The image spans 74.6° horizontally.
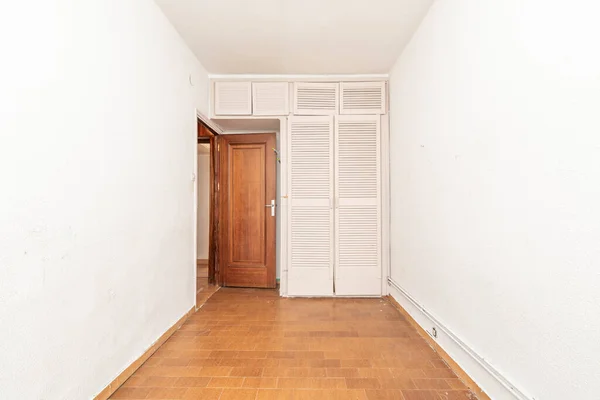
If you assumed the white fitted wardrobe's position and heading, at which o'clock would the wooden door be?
The wooden door is roughly at 4 o'clock from the white fitted wardrobe.

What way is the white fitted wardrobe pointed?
toward the camera
